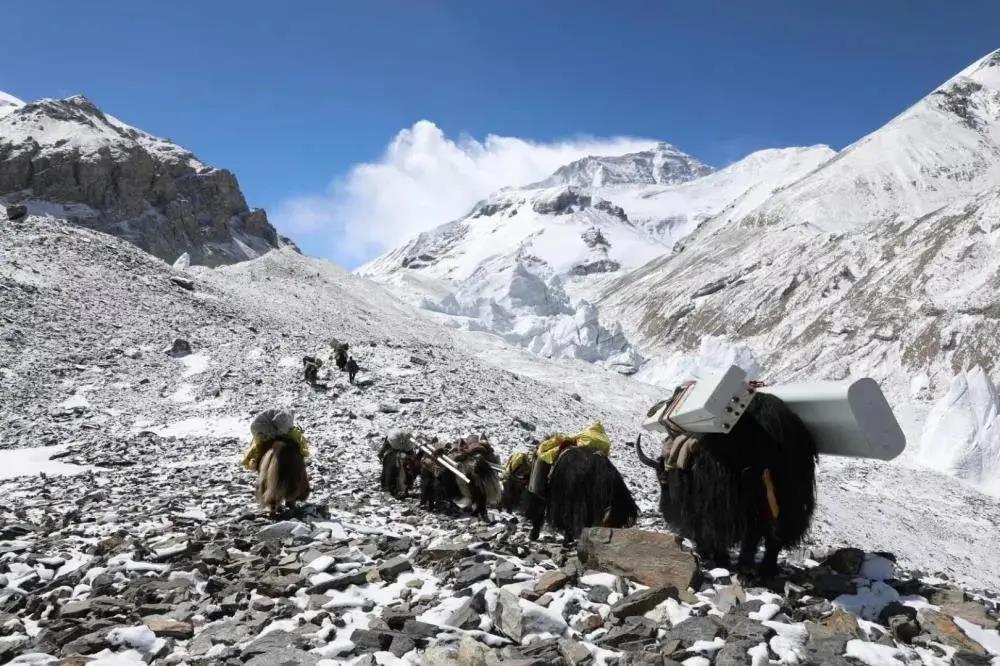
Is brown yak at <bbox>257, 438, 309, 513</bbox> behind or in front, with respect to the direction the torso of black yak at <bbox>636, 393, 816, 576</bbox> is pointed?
in front

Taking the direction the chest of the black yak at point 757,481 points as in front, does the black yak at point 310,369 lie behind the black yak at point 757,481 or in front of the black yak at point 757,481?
in front

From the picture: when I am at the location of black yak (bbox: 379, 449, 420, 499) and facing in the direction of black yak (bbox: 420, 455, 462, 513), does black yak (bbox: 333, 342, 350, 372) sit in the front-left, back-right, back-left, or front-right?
back-left

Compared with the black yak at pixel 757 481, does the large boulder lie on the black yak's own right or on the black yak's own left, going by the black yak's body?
on the black yak's own left

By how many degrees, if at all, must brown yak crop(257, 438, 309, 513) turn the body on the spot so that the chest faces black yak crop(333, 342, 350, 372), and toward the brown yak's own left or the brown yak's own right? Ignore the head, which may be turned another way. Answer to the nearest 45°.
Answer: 0° — it already faces it

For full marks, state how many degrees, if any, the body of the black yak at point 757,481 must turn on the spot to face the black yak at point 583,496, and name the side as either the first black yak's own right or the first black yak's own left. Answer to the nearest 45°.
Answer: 0° — it already faces it

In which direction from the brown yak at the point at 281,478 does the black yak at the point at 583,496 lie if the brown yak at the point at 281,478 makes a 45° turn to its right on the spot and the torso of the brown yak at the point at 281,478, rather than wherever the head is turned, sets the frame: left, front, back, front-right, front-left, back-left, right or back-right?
right

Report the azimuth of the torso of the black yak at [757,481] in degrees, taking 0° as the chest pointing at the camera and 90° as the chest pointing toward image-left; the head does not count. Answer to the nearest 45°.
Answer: approximately 135°

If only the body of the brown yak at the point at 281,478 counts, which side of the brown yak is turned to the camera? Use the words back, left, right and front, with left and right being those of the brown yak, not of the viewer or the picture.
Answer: back

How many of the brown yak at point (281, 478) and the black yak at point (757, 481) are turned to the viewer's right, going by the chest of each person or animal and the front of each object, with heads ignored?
0

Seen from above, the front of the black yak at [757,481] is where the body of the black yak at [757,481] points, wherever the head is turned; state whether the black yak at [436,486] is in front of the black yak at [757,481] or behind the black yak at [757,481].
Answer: in front
